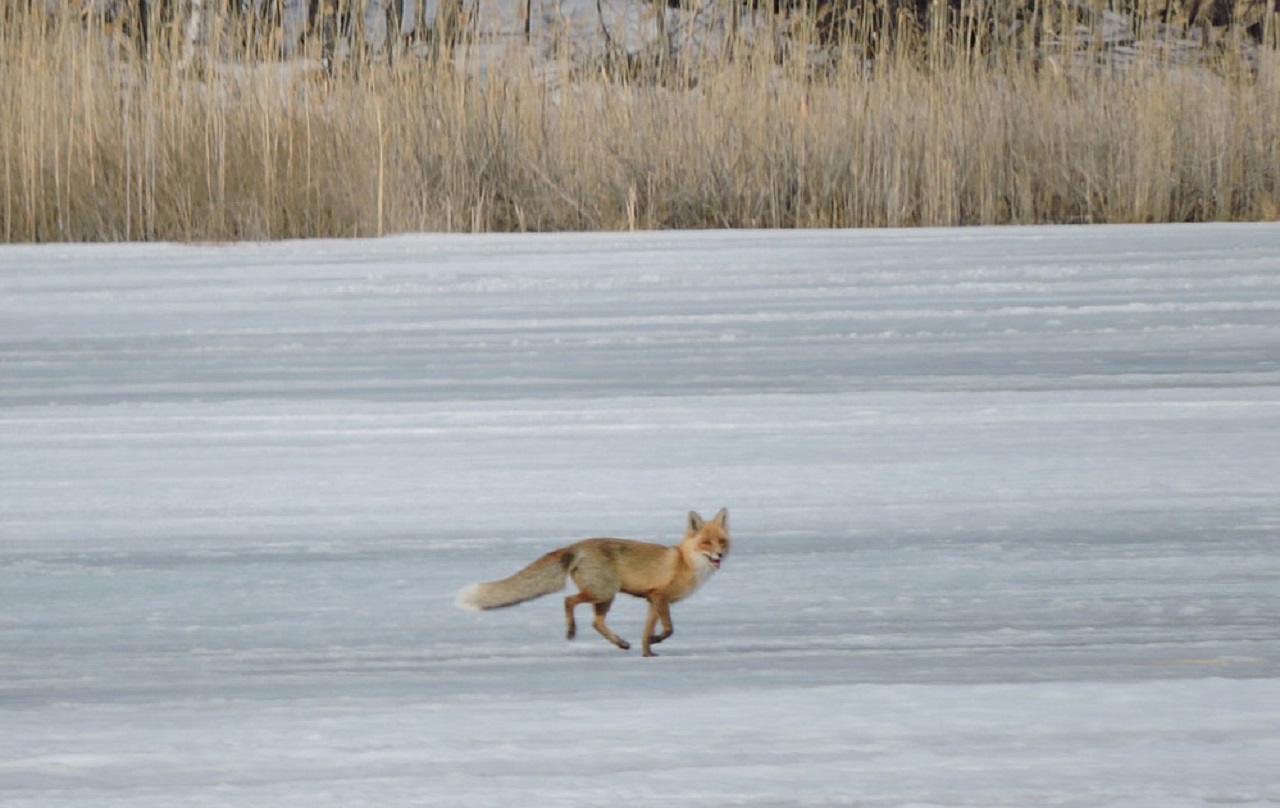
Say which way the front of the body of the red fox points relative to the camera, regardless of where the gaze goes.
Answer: to the viewer's right
